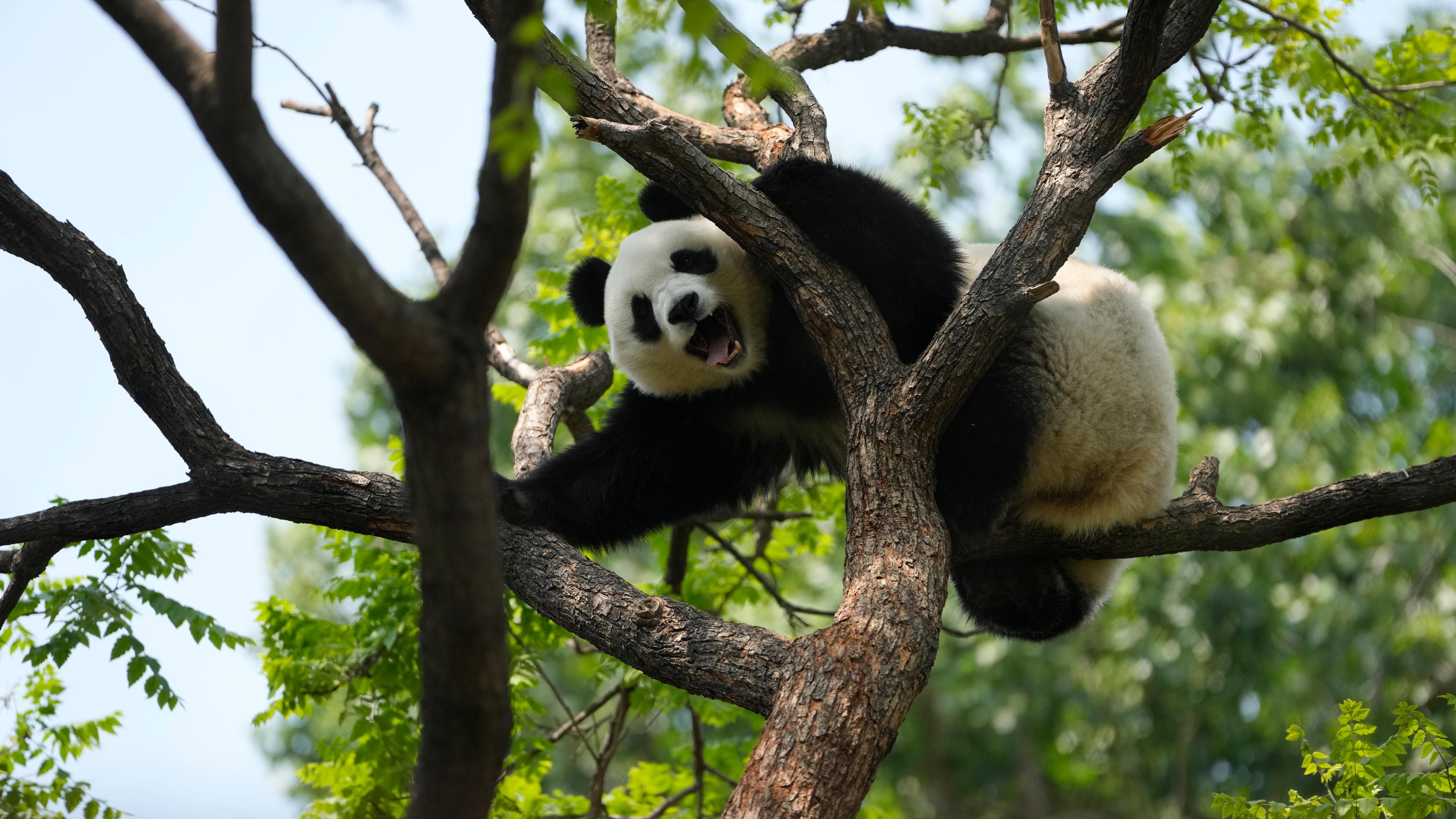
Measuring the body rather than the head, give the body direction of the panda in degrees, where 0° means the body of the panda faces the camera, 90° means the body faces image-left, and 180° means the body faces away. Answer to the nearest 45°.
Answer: approximately 90°
